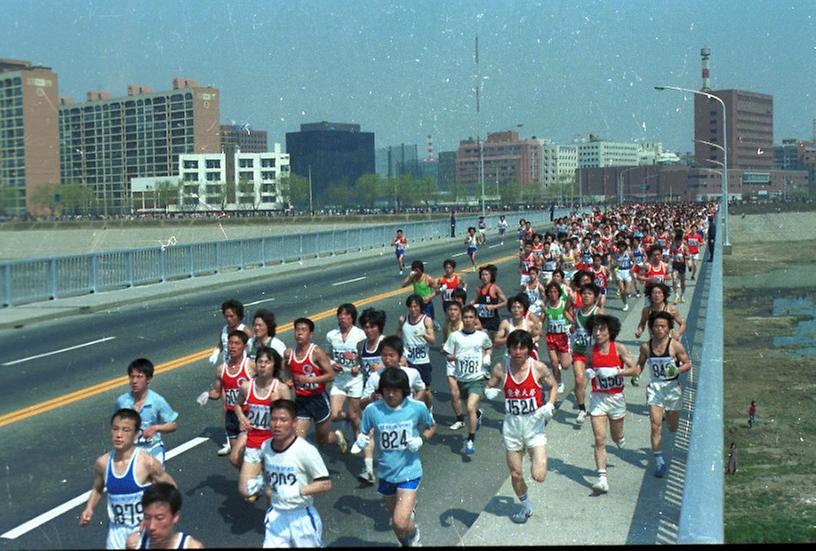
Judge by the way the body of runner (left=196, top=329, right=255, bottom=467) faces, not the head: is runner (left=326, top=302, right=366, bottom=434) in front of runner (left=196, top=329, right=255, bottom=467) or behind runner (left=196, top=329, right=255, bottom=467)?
behind

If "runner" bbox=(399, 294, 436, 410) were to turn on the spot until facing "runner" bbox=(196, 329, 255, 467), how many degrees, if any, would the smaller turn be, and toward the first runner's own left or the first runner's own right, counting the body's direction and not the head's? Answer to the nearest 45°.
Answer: approximately 45° to the first runner's own right

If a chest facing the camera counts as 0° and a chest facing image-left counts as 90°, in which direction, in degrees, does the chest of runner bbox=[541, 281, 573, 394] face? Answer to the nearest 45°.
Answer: approximately 0°

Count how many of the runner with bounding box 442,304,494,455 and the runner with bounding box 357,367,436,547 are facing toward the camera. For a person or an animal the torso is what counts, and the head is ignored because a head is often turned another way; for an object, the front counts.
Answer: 2

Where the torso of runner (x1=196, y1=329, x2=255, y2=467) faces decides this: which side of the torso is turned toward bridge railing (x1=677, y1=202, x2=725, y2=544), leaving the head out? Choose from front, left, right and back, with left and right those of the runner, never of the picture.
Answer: left

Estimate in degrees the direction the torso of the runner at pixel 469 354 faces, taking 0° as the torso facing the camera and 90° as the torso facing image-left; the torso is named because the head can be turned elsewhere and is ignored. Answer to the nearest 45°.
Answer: approximately 0°
